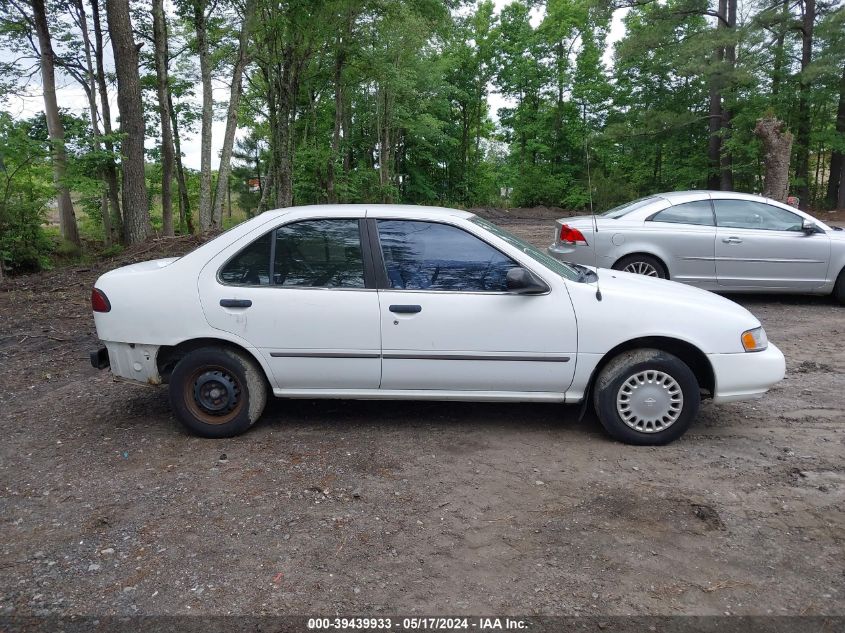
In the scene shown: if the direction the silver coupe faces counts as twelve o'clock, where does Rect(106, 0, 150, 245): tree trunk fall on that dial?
The tree trunk is roughly at 6 o'clock from the silver coupe.

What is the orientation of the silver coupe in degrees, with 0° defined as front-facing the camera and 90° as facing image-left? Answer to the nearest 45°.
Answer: approximately 270°

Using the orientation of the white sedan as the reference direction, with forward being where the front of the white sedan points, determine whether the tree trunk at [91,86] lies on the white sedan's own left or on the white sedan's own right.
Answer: on the white sedan's own left

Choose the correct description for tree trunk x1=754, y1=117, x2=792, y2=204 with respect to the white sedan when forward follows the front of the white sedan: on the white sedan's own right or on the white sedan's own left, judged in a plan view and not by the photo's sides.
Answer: on the white sedan's own left

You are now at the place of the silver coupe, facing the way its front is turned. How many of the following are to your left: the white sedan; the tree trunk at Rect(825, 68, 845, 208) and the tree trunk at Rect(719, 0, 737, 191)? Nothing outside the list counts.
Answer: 2

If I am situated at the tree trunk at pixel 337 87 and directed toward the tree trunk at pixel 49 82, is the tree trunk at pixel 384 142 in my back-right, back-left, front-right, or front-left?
back-right

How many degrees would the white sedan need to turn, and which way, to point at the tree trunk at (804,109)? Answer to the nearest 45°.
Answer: approximately 45° to its left

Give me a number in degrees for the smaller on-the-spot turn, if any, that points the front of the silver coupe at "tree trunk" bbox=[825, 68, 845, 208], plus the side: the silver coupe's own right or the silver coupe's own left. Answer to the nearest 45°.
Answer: approximately 90° to the silver coupe's own left

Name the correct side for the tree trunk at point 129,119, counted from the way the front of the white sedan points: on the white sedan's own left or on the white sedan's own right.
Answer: on the white sedan's own left

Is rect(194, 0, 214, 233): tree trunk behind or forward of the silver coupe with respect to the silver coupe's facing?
behind

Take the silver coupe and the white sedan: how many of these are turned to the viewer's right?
2

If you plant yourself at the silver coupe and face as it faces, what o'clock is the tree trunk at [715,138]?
The tree trunk is roughly at 9 o'clock from the silver coupe.

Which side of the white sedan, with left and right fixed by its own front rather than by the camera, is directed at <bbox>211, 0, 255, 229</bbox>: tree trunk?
left

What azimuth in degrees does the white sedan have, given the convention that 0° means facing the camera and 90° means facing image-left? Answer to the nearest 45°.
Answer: approximately 270°

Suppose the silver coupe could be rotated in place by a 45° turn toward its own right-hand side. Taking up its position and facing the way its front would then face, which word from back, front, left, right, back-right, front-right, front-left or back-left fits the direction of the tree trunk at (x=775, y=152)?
back-left
